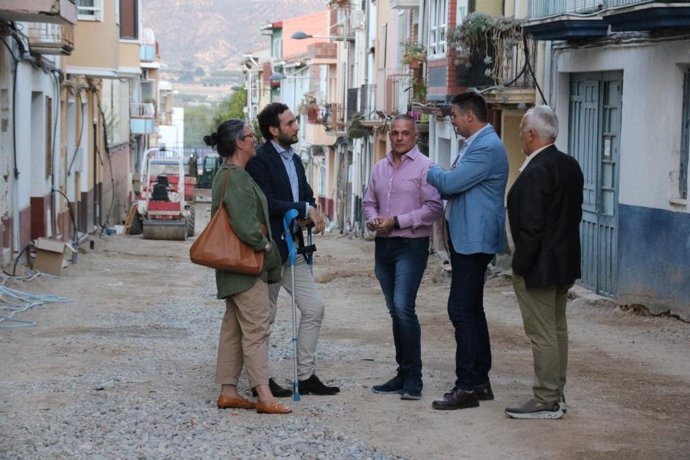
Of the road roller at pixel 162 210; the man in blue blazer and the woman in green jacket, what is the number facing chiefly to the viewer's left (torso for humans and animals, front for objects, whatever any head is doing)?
1

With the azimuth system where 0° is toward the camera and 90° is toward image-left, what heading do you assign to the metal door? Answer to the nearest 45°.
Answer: approximately 45°

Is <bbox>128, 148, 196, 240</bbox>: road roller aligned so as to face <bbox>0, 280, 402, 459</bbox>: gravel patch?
yes

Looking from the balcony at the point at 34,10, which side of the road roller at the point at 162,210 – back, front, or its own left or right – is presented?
front

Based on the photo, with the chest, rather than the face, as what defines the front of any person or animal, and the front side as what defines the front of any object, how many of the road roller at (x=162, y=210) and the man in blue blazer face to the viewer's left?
1

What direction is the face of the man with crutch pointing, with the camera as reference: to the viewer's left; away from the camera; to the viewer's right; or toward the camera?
to the viewer's right

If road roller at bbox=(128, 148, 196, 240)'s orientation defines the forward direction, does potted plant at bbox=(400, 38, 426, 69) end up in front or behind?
in front

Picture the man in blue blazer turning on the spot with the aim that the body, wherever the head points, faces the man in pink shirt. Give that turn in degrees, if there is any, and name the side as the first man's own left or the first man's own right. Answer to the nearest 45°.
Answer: approximately 45° to the first man's own right

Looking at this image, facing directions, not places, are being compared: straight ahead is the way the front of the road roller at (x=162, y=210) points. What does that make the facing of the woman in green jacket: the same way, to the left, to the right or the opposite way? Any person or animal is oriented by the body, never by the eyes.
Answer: to the left

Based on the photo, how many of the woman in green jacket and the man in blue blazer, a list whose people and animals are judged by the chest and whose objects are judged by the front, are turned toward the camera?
0

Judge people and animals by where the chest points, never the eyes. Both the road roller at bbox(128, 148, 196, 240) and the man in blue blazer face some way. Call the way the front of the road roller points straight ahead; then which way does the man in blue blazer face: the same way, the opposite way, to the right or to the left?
to the right

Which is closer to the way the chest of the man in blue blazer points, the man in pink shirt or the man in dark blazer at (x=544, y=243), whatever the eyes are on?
the man in pink shirt

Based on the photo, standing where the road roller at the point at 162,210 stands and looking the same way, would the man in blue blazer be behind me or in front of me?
in front

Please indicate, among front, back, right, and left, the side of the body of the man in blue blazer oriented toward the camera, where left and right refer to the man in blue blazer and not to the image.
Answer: left

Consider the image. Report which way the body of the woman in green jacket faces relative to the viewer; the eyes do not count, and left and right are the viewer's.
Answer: facing to the right of the viewer

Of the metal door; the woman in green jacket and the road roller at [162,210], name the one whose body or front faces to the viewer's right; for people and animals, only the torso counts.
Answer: the woman in green jacket

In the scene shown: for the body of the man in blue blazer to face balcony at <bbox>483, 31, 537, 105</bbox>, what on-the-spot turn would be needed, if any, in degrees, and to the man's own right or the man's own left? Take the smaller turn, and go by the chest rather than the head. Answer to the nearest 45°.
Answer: approximately 90° to the man's own right

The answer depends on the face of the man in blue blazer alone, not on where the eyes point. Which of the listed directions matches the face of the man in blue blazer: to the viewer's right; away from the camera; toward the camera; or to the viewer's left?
to the viewer's left
